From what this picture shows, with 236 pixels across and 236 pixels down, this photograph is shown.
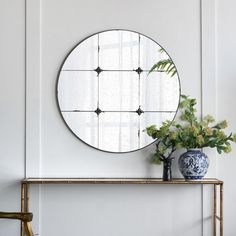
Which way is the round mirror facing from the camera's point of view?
toward the camera
